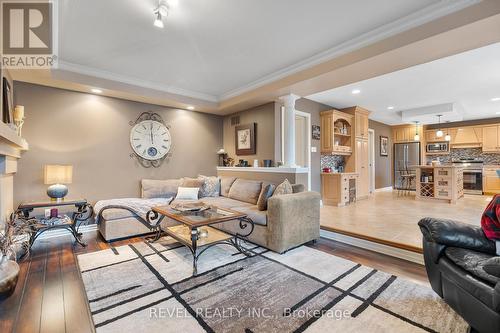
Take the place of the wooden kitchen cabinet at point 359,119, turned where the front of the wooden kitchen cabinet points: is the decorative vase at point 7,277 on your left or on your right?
on your right

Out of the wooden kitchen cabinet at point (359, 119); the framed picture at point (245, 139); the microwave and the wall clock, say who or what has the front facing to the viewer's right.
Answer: the wooden kitchen cabinet

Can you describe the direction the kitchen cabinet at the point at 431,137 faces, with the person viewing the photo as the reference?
facing the viewer

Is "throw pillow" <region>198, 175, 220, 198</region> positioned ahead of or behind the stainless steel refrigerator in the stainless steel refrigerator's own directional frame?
ahead

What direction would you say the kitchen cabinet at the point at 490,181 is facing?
toward the camera

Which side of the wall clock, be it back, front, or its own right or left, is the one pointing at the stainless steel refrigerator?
left

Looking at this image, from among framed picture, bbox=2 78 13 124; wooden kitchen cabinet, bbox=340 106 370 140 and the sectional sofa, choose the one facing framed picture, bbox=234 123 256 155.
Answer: framed picture, bbox=2 78 13 124

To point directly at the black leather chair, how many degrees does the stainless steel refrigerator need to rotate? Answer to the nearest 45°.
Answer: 0° — it already faces it

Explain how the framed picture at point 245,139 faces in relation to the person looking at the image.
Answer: facing the viewer and to the left of the viewer

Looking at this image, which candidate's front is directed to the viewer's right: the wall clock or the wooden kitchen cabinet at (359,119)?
the wooden kitchen cabinet

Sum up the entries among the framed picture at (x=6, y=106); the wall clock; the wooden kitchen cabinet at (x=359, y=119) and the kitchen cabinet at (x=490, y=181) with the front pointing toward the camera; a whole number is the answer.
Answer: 2

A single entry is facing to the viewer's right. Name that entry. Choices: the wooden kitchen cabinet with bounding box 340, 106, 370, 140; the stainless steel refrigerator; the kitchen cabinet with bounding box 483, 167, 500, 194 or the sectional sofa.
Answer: the wooden kitchen cabinet
